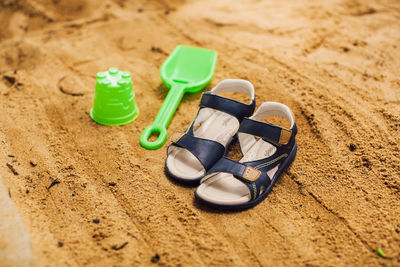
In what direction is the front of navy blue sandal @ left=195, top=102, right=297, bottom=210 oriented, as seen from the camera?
facing the viewer and to the left of the viewer

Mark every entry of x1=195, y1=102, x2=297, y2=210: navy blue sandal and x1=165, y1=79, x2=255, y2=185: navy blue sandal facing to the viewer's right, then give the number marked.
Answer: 0

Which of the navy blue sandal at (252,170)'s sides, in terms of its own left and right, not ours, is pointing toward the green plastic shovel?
right

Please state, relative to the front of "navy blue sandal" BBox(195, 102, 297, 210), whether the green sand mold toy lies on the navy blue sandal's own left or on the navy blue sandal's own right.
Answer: on the navy blue sandal's own right

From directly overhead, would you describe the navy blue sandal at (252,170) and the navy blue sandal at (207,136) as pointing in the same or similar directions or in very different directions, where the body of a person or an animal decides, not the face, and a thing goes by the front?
same or similar directions

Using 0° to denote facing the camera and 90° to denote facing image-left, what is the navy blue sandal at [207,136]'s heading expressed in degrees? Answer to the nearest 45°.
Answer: approximately 45°
